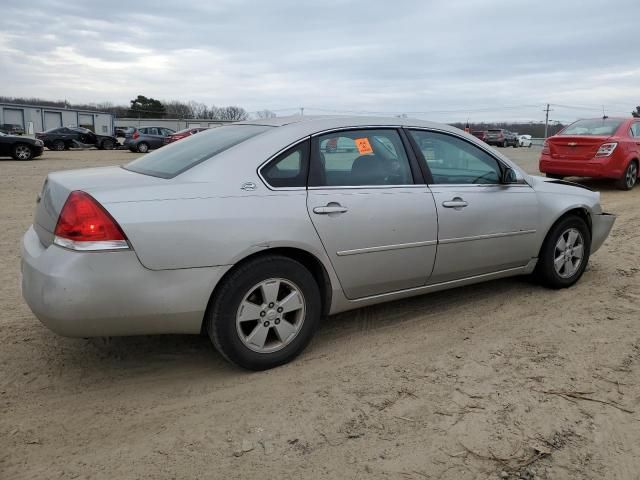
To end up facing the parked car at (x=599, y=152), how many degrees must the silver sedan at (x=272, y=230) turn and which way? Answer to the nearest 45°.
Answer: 0° — it already faces it

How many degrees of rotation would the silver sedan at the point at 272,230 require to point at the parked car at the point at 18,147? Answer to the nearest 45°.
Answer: approximately 90° to its left

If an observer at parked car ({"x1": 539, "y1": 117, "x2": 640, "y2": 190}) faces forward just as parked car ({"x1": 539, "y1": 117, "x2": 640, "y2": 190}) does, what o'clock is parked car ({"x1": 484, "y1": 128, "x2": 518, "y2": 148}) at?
parked car ({"x1": 484, "y1": 128, "x2": 518, "y2": 148}) is roughly at 10 o'clock from parked car ({"x1": 539, "y1": 117, "x2": 640, "y2": 190}).
